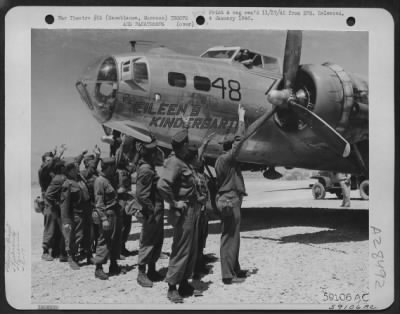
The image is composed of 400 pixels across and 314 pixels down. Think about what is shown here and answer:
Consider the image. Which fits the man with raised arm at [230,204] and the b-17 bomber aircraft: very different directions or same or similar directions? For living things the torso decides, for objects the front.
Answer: very different directions

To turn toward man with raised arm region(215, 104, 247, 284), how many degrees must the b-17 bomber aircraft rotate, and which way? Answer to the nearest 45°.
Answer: approximately 45° to its left

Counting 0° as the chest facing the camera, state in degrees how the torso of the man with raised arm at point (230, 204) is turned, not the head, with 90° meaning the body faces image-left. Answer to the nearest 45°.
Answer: approximately 225°

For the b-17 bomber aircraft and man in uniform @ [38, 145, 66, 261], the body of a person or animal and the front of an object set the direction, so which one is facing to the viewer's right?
the man in uniform

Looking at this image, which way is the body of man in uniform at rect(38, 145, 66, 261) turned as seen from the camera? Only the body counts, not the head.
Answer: to the viewer's right
